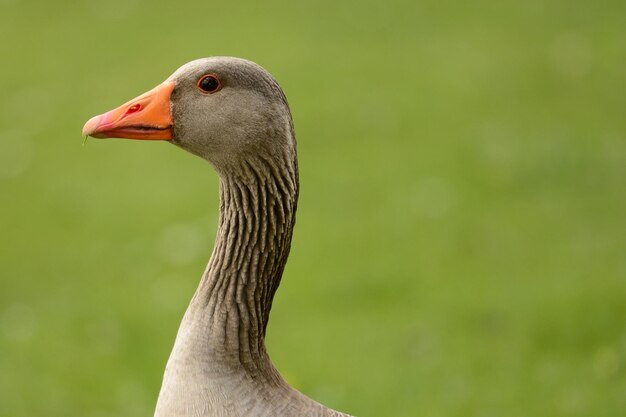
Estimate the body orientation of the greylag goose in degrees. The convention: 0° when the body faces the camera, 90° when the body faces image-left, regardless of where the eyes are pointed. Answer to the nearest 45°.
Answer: approximately 90°
